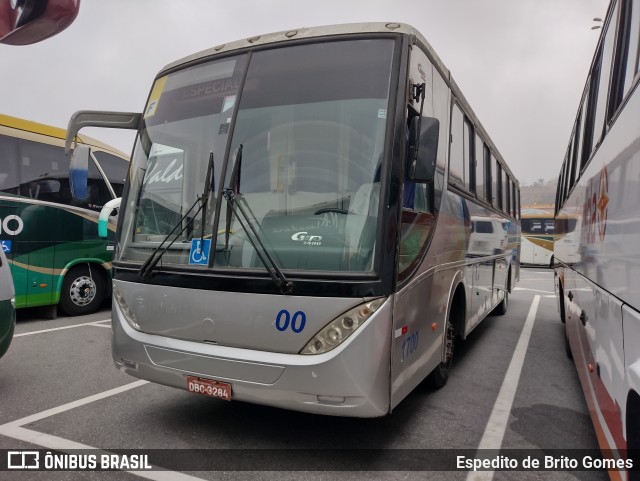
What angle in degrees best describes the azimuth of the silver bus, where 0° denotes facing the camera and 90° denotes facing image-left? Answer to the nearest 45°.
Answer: approximately 45°

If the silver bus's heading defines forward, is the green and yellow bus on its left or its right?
on its right

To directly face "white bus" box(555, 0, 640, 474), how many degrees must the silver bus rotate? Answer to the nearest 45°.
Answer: approximately 135° to its left
